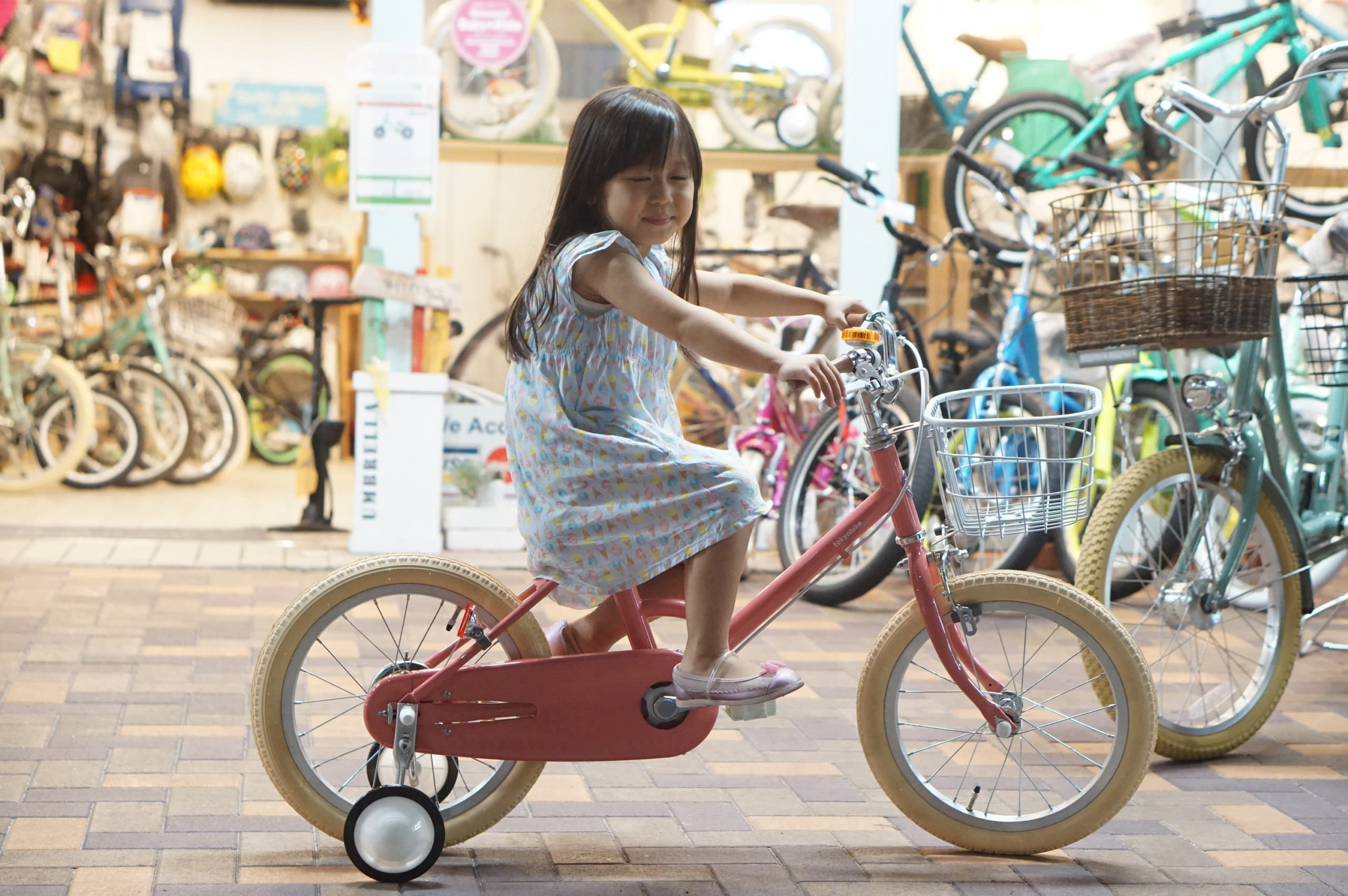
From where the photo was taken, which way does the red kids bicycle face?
to the viewer's right

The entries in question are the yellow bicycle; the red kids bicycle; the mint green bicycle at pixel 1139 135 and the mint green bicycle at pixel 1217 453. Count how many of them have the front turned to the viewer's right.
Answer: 2

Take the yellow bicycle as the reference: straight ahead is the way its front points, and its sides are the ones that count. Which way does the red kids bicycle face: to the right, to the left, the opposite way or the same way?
the opposite way

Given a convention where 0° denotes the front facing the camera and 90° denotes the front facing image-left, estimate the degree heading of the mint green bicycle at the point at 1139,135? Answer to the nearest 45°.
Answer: approximately 270°

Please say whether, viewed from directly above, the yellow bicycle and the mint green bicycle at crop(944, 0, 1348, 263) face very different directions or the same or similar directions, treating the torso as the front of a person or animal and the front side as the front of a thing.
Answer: very different directions

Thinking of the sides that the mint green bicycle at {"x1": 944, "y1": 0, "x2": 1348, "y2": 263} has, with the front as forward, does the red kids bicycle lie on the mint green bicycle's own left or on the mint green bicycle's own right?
on the mint green bicycle's own right

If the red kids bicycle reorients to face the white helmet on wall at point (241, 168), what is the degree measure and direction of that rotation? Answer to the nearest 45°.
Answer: approximately 135° to its left

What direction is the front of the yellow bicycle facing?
to the viewer's left

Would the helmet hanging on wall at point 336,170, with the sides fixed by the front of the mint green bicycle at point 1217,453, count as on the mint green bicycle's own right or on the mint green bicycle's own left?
on the mint green bicycle's own right

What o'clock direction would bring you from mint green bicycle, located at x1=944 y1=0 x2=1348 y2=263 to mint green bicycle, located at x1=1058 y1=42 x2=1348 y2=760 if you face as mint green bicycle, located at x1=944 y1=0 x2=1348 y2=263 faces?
mint green bicycle, located at x1=1058 y1=42 x2=1348 y2=760 is roughly at 3 o'clock from mint green bicycle, located at x1=944 y1=0 x2=1348 y2=263.

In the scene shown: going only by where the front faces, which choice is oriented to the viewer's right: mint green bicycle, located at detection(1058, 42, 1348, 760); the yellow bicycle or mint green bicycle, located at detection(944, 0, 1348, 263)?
mint green bicycle, located at detection(944, 0, 1348, 263)
